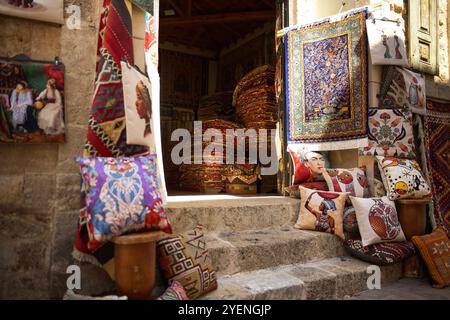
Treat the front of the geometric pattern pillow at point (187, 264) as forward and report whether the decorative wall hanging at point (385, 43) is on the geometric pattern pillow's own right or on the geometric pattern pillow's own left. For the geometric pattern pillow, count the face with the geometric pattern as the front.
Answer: on the geometric pattern pillow's own left

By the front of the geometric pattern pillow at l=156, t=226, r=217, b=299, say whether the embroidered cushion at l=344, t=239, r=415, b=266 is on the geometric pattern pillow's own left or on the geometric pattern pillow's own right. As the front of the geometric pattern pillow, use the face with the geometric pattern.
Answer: on the geometric pattern pillow's own left

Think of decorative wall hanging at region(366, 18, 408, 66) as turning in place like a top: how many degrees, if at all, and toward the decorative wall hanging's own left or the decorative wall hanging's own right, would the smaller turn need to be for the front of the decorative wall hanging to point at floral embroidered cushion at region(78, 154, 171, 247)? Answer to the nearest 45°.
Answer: approximately 45° to the decorative wall hanging's own right

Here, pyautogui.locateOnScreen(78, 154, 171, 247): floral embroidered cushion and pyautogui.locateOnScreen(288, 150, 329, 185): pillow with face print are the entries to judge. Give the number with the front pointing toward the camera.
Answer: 2

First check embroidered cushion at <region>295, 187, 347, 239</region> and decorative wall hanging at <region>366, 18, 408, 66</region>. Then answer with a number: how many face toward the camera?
2

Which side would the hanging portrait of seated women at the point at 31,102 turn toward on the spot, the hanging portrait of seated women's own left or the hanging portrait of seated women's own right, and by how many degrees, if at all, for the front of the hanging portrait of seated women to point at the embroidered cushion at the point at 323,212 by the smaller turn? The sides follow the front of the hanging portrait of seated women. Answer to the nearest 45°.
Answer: approximately 90° to the hanging portrait of seated women's own left
